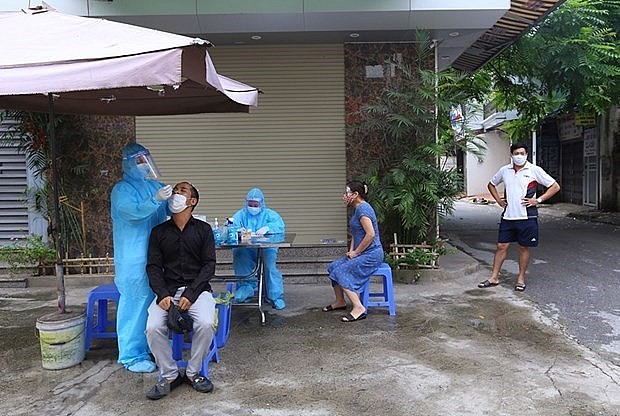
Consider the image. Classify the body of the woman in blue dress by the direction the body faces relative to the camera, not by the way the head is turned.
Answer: to the viewer's left

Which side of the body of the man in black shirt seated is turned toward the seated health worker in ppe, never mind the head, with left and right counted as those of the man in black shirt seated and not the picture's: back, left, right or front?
back

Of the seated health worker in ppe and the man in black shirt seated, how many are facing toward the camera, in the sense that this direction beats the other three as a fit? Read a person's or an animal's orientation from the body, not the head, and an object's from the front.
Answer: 2

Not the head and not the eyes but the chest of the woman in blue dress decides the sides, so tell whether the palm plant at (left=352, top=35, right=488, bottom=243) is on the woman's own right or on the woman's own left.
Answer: on the woman's own right

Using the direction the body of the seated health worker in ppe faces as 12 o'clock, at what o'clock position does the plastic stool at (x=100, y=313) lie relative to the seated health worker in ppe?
The plastic stool is roughly at 2 o'clock from the seated health worker in ppe.

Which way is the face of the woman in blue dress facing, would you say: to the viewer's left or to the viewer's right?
to the viewer's left

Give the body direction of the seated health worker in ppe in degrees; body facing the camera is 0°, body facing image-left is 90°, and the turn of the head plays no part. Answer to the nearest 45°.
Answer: approximately 0°

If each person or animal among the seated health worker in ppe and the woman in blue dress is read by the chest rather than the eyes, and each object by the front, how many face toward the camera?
1

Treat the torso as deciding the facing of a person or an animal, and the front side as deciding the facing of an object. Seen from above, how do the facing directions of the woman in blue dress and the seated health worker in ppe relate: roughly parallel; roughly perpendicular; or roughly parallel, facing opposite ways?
roughly perpendicular

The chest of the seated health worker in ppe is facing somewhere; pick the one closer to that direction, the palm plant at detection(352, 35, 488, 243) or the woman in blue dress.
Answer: the woman in blue dress
